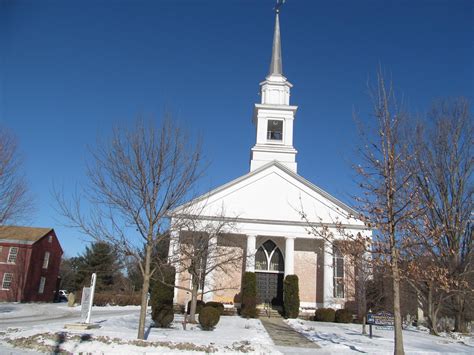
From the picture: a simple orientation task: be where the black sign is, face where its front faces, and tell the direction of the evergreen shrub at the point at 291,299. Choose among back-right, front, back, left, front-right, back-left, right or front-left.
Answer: back-right

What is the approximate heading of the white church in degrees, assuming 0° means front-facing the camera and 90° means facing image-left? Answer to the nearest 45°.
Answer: approximately 0°

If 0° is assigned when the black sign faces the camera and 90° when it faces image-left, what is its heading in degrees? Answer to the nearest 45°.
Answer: approximately 0°

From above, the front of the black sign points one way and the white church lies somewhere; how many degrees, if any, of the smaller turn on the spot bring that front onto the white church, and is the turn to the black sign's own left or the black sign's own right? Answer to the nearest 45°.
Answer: approximately 135° to the black sign's own right

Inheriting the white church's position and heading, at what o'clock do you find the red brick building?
The red brick building is roughly at 4 o'clock from the white church.

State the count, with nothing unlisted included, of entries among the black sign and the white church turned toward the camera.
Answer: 2

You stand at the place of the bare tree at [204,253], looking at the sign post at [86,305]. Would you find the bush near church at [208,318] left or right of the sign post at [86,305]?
left

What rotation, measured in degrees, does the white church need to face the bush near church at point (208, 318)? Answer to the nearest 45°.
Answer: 0° — it already faces it

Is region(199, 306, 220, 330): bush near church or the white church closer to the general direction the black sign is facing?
the bush near church

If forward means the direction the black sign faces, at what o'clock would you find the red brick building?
The red brick building is roughly at 4 o'clock from the black sign.
